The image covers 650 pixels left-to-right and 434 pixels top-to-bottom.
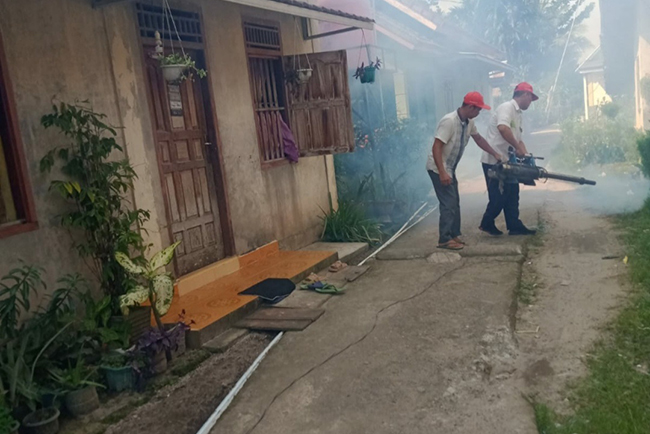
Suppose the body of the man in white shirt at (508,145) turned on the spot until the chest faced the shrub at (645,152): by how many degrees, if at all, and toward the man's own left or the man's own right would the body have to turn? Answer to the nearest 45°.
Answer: approximately 45° to the man's own left

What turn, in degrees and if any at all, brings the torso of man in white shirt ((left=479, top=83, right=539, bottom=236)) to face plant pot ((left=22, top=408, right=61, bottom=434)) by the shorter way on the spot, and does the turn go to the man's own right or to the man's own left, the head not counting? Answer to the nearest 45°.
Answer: approximately 135° to the man's own right

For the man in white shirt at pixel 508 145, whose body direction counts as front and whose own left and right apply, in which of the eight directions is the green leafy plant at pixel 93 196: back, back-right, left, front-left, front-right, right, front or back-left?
back-right

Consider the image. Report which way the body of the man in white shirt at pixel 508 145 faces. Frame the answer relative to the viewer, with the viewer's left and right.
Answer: facing to the right of the viewer

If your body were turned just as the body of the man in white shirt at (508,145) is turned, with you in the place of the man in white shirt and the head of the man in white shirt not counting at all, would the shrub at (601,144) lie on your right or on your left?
on your left

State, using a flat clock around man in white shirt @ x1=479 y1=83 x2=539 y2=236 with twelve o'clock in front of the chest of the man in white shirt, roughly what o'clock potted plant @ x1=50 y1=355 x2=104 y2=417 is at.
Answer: The potted plant is roughly at 4 o'clock from the man in white shirt.
